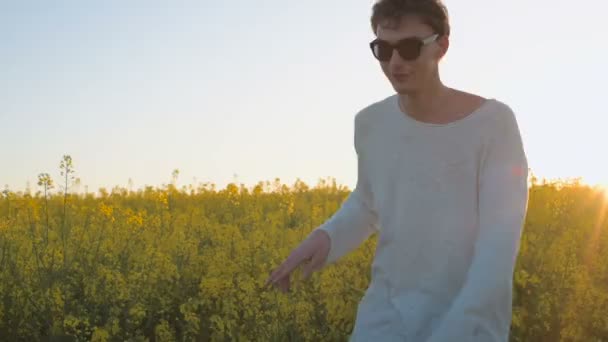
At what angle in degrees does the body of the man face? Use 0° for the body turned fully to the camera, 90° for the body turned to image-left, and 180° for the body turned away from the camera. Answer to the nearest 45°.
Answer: approximately 45°
